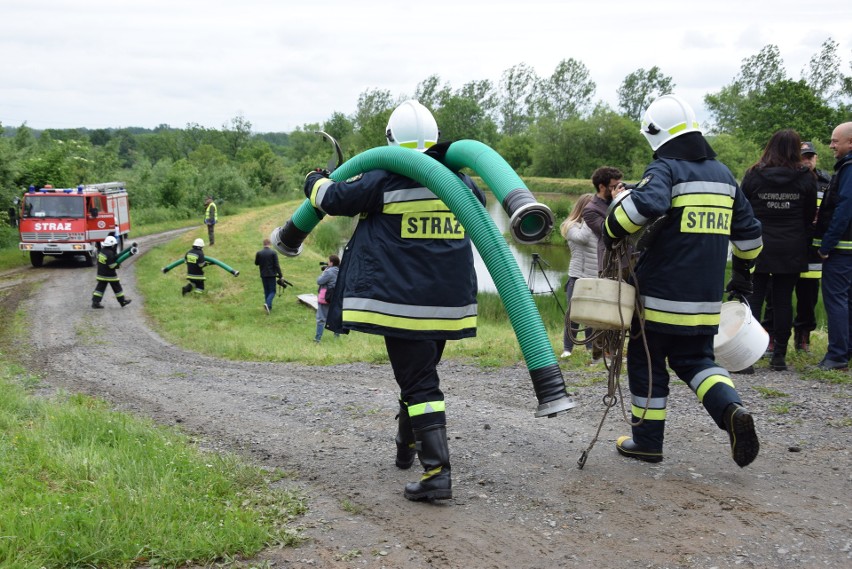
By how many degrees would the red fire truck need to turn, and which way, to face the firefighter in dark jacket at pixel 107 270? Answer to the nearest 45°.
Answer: approximately 45° to its left

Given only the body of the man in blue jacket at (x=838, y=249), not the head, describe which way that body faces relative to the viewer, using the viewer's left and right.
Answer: facing to the left of the viewer

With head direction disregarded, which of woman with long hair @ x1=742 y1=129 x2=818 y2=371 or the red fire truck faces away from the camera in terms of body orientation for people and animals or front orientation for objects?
the woman with long hair

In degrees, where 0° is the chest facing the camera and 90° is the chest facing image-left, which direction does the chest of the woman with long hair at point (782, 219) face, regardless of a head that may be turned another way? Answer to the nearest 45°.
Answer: approximately 180°

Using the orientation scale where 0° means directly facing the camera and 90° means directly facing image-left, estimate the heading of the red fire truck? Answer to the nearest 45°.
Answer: approximately 45°

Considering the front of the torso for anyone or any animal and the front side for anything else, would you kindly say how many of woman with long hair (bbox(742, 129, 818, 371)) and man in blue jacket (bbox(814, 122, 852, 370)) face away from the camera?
1

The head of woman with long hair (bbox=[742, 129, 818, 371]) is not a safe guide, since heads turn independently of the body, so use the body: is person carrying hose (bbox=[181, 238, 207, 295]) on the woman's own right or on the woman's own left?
on the woman's own left

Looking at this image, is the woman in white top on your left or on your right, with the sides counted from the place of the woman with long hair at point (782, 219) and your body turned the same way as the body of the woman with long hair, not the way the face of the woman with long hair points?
on your left

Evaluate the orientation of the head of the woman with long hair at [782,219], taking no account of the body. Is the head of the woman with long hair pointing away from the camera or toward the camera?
away from the camera

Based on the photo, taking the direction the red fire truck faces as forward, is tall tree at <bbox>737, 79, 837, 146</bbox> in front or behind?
behind

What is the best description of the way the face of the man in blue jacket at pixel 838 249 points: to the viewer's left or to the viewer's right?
to the viewer's left

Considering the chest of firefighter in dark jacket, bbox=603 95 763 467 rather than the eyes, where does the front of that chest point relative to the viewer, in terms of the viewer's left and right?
facing away from the viewer and to the left of the viewer

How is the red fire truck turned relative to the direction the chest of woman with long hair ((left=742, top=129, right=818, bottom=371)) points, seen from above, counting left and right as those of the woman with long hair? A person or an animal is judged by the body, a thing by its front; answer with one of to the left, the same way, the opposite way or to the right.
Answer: the opposite way
